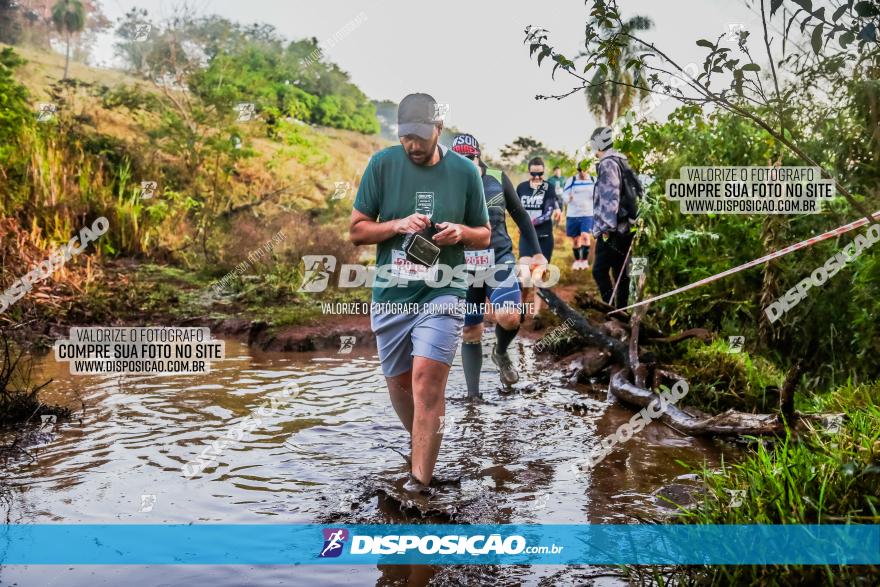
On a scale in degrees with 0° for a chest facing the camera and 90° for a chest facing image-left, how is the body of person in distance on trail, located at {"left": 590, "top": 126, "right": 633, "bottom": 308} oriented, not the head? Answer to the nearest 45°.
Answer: approximately 90°

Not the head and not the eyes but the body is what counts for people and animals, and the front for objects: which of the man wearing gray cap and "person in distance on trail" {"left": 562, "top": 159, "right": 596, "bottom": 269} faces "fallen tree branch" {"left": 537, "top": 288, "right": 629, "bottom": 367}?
the person in distance on trail

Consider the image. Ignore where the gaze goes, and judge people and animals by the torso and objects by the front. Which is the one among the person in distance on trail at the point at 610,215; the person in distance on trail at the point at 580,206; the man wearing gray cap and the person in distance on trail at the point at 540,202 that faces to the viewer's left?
the person in distance on trail at the point at 610,215

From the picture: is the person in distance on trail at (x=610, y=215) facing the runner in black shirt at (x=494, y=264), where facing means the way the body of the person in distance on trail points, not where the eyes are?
no

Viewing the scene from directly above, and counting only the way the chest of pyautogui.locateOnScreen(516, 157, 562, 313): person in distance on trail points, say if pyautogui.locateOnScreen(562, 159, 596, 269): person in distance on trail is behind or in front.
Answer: behind

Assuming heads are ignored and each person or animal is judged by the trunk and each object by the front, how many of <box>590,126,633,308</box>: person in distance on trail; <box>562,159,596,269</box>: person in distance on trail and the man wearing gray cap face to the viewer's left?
1

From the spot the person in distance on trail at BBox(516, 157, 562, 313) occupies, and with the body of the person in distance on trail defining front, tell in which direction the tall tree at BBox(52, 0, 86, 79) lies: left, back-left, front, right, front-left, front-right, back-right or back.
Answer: back-right

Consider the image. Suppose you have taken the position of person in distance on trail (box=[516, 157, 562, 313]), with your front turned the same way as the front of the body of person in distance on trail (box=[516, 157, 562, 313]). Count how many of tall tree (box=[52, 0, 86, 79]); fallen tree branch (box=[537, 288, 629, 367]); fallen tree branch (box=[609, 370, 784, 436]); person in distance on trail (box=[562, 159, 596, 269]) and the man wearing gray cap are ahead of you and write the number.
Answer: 3

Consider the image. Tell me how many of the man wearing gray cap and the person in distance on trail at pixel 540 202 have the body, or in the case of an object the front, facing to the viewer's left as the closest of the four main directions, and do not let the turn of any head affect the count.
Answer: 0

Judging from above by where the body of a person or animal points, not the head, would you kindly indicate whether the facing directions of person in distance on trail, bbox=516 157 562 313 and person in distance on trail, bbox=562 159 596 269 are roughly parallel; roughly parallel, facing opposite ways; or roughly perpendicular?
roughly parallel

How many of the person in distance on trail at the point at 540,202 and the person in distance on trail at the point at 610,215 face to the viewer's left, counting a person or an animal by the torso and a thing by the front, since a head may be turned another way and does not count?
1

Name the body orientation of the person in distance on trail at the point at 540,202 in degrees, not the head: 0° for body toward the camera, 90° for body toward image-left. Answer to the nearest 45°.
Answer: approximately 0°

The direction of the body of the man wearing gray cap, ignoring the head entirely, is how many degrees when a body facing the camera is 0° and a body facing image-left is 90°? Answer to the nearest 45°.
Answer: approximately 0°

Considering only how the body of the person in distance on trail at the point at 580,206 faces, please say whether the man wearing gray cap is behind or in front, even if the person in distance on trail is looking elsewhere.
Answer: in front
